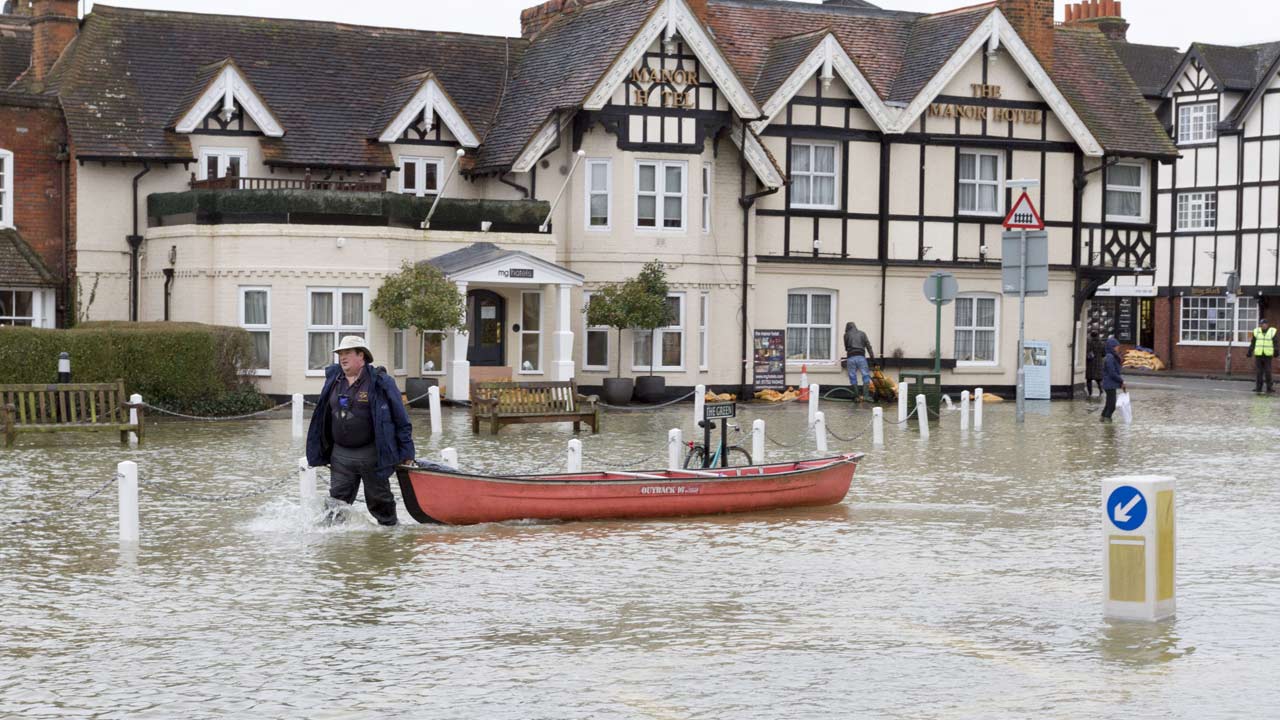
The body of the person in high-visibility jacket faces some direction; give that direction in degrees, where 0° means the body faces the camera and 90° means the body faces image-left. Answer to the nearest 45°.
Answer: approximately 0°

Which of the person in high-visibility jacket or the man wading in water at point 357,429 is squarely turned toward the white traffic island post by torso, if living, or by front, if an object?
the person in high-visibility jacket

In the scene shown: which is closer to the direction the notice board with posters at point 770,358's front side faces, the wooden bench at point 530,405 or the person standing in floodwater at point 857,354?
the wooden bench

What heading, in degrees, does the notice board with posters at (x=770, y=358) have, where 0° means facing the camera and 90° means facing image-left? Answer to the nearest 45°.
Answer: approximately 0°

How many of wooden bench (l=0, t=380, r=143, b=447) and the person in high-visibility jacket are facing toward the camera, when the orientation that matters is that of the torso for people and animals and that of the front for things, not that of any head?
2

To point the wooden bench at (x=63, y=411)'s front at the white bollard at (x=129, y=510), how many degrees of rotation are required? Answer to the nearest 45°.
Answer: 0° — it already faces it

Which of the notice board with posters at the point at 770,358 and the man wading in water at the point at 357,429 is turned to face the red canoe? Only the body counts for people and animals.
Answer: the notice board with posters
